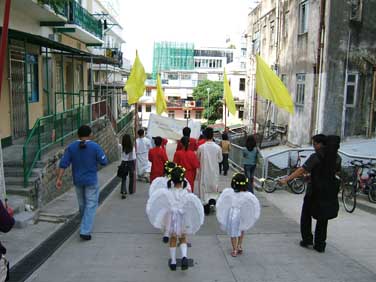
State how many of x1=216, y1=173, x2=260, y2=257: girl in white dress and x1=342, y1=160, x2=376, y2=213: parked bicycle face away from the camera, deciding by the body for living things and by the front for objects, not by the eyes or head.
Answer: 1

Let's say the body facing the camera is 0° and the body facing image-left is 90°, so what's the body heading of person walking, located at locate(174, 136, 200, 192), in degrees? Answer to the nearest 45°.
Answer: approximately 180°

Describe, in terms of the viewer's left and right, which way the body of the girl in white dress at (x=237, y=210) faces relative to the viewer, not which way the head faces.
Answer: facing away from the viewer

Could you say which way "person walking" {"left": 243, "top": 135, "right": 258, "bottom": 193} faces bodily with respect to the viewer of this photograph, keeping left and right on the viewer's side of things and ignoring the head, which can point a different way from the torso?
facing away from the viewer

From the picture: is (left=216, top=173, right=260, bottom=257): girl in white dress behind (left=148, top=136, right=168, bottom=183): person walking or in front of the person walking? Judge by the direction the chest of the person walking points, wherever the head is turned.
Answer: behind

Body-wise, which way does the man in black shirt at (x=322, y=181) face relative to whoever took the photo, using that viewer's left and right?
facing away from the viewer and to the left of the viewer

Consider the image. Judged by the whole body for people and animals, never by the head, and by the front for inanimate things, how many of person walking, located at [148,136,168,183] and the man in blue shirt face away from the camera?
2

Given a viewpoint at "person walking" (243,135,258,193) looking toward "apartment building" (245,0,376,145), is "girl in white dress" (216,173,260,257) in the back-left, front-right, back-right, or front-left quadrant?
back-right

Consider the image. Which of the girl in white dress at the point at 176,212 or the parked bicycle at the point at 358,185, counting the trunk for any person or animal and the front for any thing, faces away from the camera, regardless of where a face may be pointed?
the girl in white dress

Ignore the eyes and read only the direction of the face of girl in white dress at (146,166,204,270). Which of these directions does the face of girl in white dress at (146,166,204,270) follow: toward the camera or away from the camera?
away from the camera

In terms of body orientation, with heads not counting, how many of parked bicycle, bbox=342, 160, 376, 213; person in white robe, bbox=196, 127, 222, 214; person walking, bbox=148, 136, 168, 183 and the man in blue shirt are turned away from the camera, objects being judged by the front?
3

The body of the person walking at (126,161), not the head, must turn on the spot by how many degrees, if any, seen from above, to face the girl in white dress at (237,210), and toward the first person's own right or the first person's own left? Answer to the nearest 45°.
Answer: approximately 180°

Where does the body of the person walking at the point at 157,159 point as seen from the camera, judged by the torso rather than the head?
away from the camera
